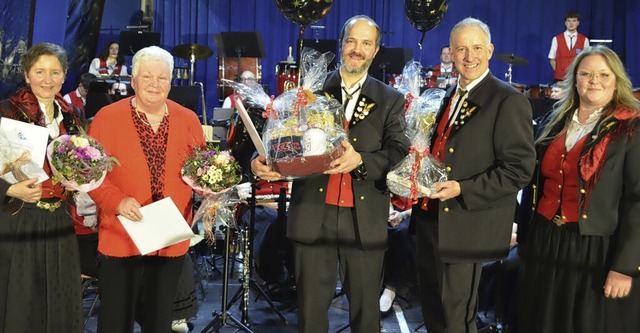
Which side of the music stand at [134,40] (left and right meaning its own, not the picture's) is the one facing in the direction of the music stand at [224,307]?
back

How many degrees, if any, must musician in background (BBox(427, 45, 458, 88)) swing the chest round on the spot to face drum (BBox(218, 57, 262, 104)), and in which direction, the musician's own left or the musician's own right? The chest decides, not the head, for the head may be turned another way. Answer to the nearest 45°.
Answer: approximately 90° to the musician's own right

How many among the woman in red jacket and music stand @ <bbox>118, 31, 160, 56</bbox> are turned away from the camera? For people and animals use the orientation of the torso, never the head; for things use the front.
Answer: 1

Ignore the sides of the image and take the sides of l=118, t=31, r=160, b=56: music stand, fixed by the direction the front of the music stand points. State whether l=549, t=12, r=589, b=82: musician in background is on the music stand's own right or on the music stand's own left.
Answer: on the music stand's own right

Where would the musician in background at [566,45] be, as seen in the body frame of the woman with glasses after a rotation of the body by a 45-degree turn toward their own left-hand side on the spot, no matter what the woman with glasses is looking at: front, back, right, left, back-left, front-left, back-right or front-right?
back

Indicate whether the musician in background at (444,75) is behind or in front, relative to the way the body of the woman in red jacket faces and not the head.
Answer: behind

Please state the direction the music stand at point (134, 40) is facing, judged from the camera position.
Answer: facing away from the viewer

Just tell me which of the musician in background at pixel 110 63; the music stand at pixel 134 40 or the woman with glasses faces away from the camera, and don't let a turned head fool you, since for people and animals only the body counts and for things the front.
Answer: the music stand

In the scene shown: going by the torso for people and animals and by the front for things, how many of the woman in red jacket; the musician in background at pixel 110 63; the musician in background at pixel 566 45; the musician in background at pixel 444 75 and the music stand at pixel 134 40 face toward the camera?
4

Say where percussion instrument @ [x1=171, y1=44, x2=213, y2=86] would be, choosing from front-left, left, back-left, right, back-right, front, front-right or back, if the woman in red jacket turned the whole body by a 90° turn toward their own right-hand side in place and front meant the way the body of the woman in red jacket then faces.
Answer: right
